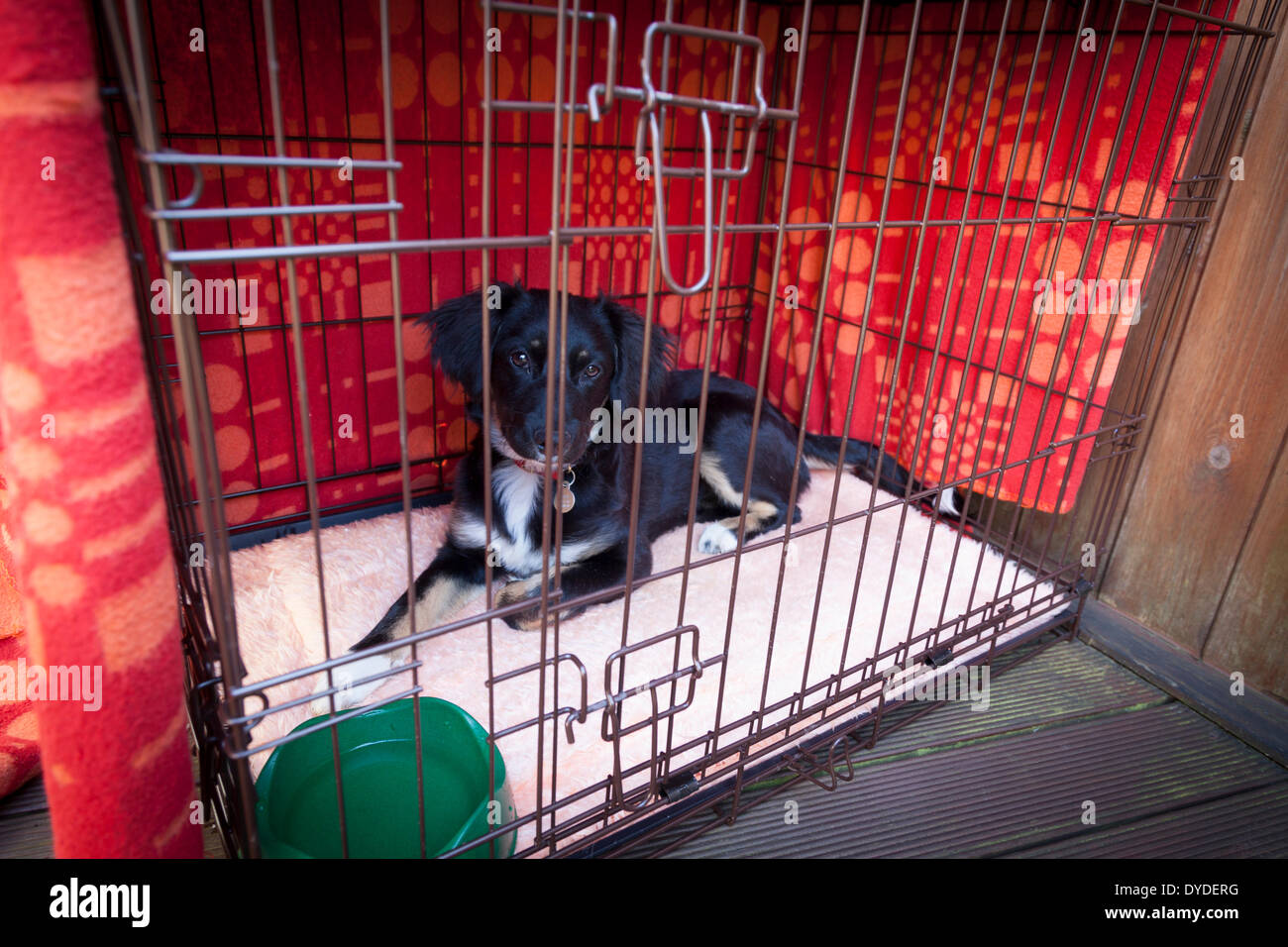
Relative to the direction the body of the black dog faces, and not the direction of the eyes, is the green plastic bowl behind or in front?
in front

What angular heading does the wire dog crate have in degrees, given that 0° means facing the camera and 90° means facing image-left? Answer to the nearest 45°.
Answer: approximately 315°

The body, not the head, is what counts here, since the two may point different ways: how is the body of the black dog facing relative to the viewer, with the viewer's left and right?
facing the viewer and to the left of the viewer
